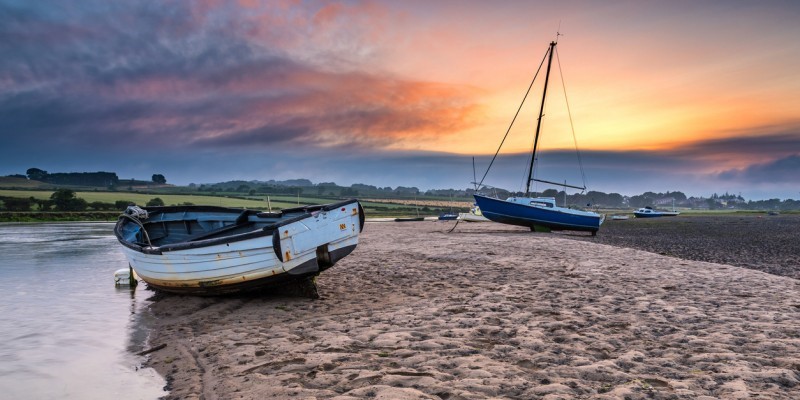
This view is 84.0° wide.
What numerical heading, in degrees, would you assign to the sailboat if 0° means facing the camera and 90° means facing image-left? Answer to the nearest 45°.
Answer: approximately 90°
